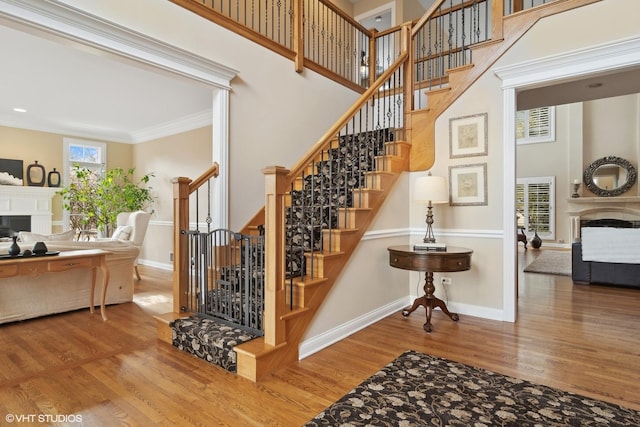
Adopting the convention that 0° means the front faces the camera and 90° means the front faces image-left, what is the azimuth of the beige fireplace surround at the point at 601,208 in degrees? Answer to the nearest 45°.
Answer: approximately 0°

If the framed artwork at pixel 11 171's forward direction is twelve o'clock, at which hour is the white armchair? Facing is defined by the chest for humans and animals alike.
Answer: The white armchair is roughly at 11 o'clock from the framed artwork.

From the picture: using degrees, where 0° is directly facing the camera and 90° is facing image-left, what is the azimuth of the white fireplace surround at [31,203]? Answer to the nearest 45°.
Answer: approximately 0°

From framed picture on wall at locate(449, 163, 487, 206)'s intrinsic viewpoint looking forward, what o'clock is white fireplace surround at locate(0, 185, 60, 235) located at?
The white fireplace surround is roughly at 3 o'clock from the framed picture on wall.

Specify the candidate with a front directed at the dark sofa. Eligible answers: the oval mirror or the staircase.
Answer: the oval mirror

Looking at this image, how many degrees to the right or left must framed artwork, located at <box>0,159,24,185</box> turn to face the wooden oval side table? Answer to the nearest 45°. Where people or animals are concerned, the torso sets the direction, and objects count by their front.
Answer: approximately 45° to its left

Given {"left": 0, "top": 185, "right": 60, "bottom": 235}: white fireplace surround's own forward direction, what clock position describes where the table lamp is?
The table lamp is roughly at 11 o'clock from the white fireplace surround.

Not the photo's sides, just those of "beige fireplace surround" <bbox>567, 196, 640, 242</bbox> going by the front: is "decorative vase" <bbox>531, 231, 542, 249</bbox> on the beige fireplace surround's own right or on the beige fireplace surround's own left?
on the beige fireplace surround's own right
